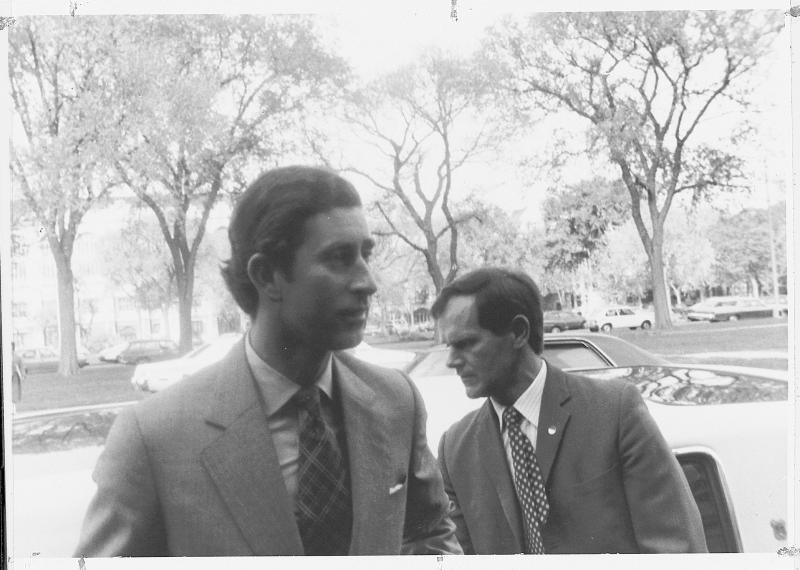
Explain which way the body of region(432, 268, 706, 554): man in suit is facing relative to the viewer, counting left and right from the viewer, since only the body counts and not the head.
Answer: facing the viewer and to the left of the viewer

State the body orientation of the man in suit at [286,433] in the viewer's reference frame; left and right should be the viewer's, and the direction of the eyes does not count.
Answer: facing the viewer and to the right of the viewer

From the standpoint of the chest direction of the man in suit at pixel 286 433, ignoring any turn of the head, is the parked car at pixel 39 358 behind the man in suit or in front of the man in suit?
behind

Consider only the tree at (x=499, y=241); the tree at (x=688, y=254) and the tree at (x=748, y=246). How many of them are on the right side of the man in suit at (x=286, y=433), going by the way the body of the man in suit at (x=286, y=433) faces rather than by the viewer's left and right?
0

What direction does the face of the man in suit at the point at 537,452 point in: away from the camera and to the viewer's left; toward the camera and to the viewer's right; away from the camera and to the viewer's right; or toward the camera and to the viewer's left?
toward the camera and to the viewer's left

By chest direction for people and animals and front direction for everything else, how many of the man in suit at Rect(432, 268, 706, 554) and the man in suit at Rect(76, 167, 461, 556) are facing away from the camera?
0
